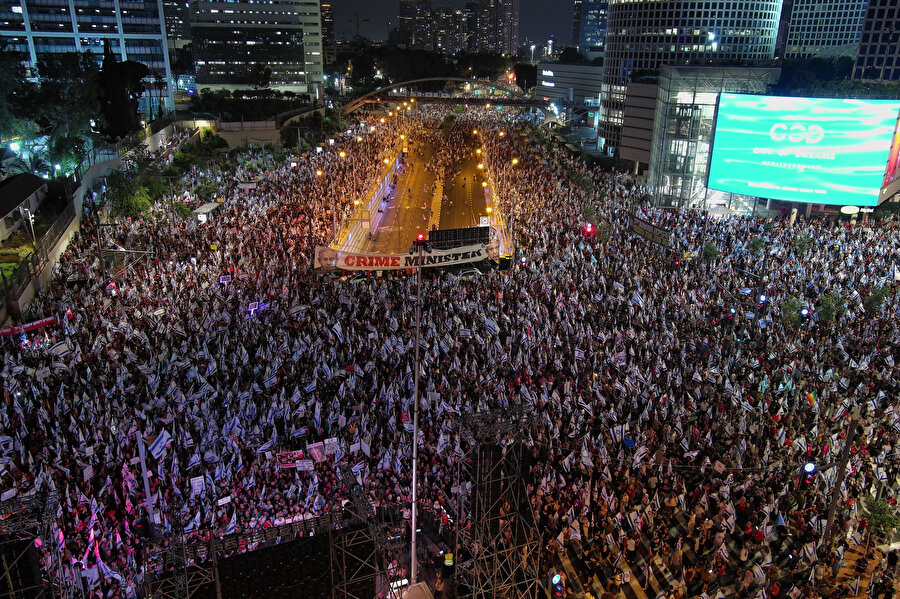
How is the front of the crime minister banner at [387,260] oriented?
toward the camera

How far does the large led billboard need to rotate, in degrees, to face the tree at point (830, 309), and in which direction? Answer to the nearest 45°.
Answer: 0° — it already faces it

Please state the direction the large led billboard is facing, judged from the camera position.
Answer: facing the viewer

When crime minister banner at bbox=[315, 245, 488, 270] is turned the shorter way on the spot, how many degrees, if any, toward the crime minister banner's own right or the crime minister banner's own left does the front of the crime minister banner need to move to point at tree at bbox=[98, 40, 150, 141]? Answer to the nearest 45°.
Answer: approximately 135° to the crime minister banner's own right

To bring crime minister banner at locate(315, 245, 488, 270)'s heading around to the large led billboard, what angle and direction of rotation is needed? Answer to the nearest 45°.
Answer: approximately 135° to its left

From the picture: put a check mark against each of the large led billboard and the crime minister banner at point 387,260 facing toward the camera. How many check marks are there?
2

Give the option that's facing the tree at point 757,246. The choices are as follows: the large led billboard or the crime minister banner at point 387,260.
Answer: the large led billboard

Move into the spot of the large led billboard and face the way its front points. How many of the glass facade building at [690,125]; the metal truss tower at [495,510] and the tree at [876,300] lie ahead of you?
2

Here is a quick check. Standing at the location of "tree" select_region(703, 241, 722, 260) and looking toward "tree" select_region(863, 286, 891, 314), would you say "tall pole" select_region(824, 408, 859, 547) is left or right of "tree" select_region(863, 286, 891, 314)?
right

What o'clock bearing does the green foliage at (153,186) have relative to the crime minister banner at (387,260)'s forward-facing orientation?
The green foliage is roughly at 5 o'clock from the crime minister banner.

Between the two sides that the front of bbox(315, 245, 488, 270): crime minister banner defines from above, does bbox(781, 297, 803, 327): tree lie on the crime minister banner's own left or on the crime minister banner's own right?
on the crime minister banner's own left

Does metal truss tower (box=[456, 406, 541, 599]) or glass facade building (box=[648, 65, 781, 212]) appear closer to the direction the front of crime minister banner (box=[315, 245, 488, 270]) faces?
the metal truss tower

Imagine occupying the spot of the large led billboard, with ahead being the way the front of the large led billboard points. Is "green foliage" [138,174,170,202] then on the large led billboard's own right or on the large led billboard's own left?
on the large led billboard's own right

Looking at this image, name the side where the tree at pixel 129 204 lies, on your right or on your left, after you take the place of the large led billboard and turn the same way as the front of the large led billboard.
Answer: on your right

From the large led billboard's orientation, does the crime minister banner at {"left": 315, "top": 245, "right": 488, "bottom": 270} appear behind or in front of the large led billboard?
in front
